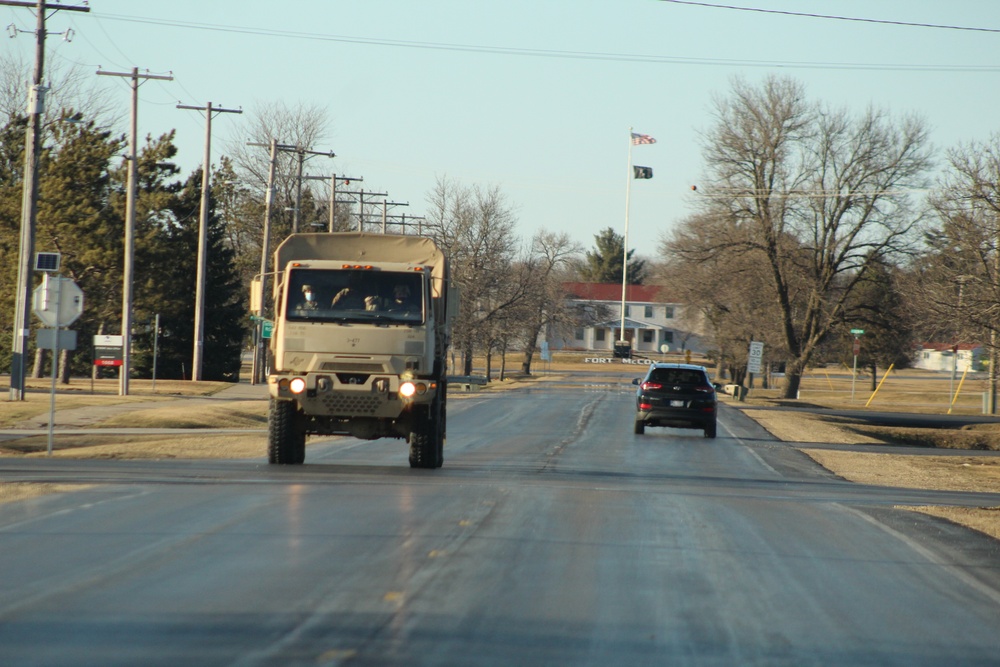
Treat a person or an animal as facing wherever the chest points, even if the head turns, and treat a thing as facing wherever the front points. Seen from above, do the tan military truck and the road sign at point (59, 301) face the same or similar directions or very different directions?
very different directions

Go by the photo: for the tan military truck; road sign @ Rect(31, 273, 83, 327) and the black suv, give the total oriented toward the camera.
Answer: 1

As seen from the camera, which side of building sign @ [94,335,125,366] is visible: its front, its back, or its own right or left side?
front

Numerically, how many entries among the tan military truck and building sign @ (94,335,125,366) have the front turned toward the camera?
2

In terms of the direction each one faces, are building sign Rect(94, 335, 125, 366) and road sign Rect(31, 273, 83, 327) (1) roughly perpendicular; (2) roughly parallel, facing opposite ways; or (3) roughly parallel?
roughly parallel, facing opposite ways

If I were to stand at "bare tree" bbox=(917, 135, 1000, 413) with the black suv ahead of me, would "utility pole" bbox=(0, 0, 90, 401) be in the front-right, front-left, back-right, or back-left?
front-right

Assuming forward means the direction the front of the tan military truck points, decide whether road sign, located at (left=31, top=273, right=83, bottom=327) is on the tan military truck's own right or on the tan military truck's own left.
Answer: on the tan military truck's own right

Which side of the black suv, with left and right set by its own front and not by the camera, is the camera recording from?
back

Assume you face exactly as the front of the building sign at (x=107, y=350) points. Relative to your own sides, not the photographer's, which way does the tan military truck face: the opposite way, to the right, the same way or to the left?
the same way

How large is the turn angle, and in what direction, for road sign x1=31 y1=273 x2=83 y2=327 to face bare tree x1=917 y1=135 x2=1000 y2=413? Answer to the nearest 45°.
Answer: approximately 90° to its right

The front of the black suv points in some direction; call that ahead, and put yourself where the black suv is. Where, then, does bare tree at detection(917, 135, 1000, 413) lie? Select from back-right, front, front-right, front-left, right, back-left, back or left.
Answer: front-right

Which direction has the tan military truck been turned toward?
toward the camera

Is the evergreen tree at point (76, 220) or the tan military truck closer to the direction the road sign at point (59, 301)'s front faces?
the evergreen tree

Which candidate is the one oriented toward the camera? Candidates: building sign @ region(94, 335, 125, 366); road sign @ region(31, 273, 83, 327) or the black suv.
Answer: building sign @ region(94, 335, 125, 366)

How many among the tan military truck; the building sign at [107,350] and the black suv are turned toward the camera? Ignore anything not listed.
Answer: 2

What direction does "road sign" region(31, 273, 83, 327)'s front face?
away from the camera

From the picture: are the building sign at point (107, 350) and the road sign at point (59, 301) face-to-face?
yes
